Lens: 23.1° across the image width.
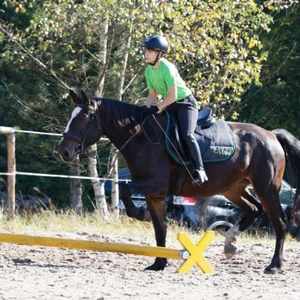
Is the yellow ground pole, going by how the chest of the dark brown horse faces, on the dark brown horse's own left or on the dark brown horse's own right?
on the dark brown horse's own left

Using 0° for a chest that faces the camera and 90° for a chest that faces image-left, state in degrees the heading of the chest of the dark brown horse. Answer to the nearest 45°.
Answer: approximately 90°

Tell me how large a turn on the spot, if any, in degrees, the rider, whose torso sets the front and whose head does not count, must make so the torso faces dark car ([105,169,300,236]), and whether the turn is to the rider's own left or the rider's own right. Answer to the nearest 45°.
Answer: approximately 135° to the rider's own right

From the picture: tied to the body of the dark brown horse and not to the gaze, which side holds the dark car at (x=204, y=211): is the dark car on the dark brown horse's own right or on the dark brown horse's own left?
on the dark brown horse's own right
